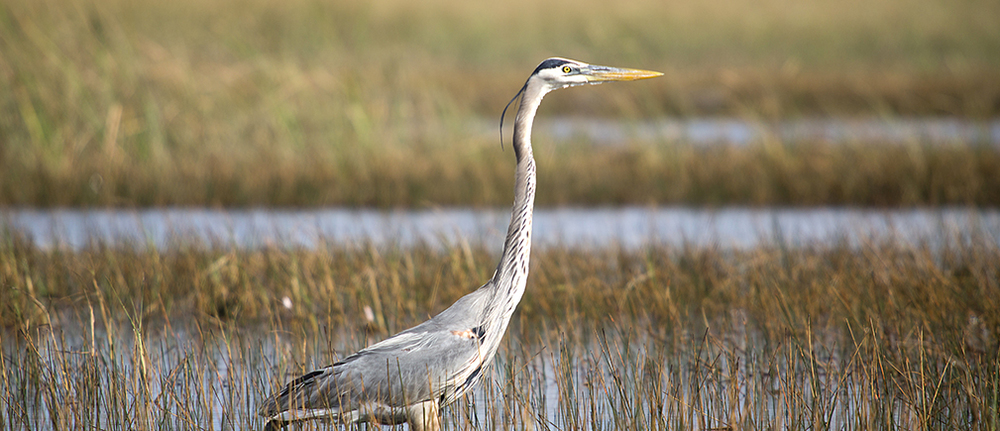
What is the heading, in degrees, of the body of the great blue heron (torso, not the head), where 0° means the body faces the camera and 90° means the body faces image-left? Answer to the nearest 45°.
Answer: approximately 270°
